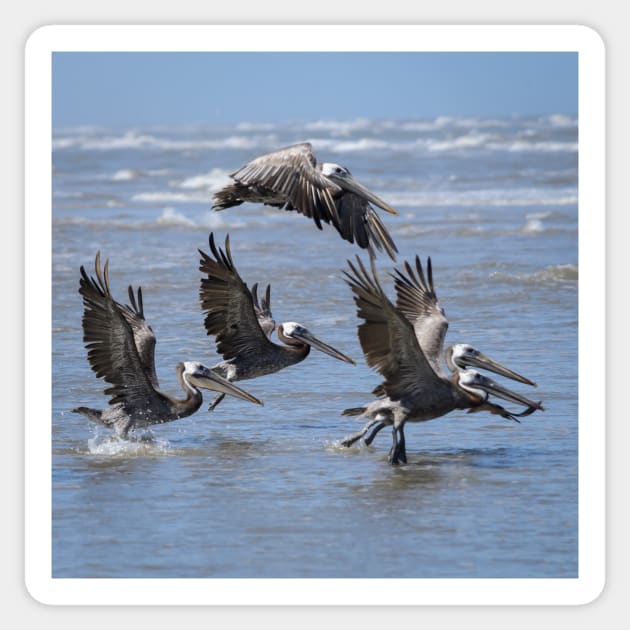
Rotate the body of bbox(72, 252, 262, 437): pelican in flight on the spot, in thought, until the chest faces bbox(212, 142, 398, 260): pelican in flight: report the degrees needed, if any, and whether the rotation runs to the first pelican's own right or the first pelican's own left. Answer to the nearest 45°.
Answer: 0° — it already faces it

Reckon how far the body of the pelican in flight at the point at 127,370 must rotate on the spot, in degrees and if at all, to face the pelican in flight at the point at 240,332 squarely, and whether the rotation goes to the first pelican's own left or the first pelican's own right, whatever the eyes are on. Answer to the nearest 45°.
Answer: approximately 45° to the first pelican's own left

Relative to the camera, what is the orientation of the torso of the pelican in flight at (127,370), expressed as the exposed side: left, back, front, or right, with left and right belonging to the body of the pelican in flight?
right

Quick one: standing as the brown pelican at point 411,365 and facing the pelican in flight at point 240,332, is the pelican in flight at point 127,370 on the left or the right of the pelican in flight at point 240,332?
left

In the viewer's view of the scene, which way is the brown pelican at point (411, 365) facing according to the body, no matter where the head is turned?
to the viewer's right

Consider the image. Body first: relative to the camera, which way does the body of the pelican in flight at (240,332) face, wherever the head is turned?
to the viewer's right

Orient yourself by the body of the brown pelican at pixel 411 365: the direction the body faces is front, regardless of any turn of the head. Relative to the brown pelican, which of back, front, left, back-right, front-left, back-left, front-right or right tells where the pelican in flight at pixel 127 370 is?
back

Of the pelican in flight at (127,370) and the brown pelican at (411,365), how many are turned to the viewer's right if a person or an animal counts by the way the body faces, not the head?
2
